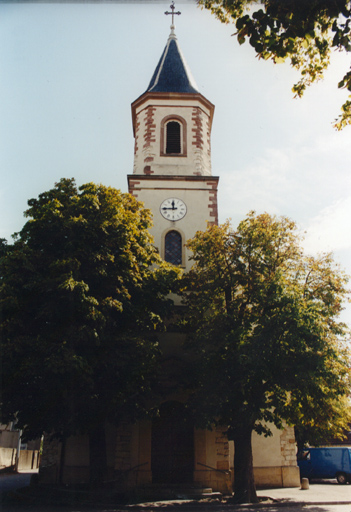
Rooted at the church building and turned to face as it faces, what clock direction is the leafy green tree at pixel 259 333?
The leafy green tree is roughly at 11 o'clock from the church building.

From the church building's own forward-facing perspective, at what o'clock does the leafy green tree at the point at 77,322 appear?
The leafy green tree is roughly at 1 o'clock from the church building.

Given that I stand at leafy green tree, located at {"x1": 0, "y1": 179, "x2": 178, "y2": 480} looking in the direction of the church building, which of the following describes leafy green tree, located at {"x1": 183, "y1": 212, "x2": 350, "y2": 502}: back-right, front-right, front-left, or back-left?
front-right

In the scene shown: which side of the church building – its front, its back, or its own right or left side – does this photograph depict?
front

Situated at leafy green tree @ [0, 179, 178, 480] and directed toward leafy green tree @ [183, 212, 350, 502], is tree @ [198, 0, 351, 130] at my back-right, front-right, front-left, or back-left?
front-right

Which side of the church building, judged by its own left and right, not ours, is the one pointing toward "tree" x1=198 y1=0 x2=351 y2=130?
front
